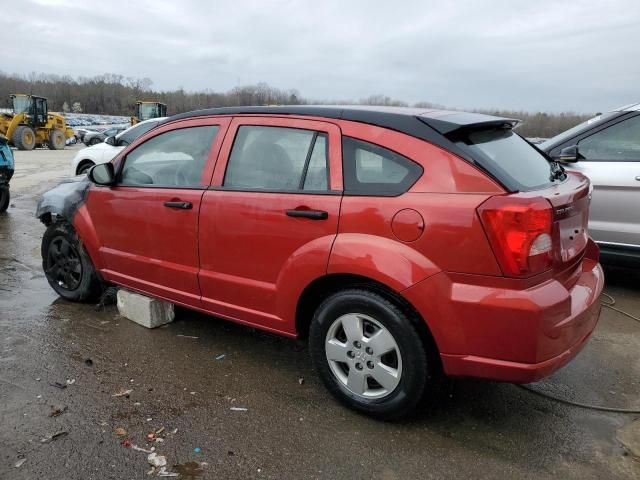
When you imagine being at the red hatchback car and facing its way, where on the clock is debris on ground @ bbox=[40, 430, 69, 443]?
The debris on ground is roughly at 10 o'clock from the red hatchback car.

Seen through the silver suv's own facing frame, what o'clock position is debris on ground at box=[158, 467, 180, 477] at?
The debris on ground is roughly at 10 o'clock from the silver suv.

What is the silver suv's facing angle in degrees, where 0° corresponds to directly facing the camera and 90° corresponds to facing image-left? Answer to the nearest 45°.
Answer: approximately 90°

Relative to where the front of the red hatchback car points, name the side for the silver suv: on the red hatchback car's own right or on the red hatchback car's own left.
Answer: on the red hatchback car's own right

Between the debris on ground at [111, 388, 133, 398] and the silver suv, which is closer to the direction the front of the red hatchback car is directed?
the debris on ground

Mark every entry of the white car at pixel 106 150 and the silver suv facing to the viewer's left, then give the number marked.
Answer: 2

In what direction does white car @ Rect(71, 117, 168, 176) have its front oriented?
to the viewer's left

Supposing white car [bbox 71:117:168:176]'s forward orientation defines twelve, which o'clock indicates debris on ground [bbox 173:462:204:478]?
The debris on ground is roughly at 9 o'clock from the white car.

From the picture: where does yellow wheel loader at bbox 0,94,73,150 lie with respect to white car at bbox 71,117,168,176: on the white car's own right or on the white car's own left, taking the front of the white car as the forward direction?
on the white car's own right

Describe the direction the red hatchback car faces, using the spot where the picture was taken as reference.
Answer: facing away from the viewer and to the left of the viewer

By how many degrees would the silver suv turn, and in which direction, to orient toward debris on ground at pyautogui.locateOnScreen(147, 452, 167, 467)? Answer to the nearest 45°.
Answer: approximately 45° to its left

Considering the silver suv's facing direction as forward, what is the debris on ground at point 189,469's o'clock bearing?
The debris on ground is roughly at 10 o'clock from the silver suv.
